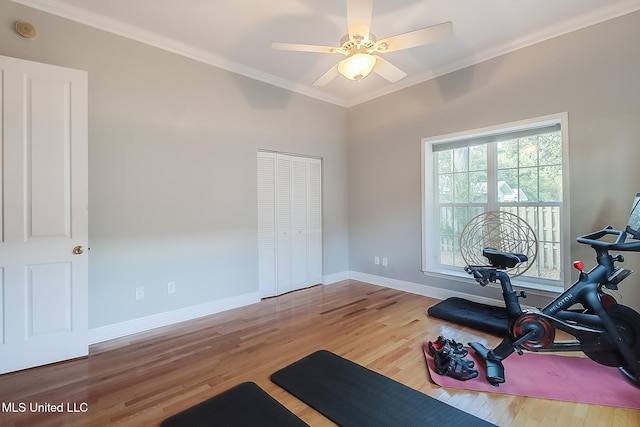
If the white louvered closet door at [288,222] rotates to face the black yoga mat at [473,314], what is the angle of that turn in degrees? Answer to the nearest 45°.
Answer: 0° — it already faces it

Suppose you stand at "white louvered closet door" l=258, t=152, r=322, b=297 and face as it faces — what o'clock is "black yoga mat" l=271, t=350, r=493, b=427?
The black yoga mat is roughly at 1 o'clock from the white louvered closet door.

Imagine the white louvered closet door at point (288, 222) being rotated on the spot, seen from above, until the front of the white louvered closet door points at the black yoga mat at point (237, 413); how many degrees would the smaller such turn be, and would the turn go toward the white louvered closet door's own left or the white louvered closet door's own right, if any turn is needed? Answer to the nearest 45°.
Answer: approximately 45° to the white louvered closet door's own right

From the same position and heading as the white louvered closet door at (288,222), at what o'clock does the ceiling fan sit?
The ceiling fan is roughly at 1 o'clock from the white louvered closet door.

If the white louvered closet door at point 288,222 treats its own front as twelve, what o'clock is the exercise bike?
The exercise bike is roughly at 12 o'clock from the white louvered closet door.

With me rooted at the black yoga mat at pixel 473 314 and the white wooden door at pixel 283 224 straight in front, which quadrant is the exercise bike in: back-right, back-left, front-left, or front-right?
back-left

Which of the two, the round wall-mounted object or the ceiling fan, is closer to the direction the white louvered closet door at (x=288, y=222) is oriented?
the ceiling fan

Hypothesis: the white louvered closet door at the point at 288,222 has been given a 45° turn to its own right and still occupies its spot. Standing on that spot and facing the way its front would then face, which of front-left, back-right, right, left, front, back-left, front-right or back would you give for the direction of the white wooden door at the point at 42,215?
front-right

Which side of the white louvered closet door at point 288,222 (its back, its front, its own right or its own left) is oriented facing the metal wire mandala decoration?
front

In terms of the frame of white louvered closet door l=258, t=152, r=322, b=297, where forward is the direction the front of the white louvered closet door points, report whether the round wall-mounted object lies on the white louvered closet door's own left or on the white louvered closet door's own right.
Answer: on the white louvered closet door's own right

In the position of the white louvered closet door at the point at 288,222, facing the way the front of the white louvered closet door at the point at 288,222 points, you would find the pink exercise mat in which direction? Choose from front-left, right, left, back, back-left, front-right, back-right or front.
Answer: front

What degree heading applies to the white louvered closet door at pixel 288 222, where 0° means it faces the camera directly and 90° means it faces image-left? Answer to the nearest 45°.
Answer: approximately 315°
